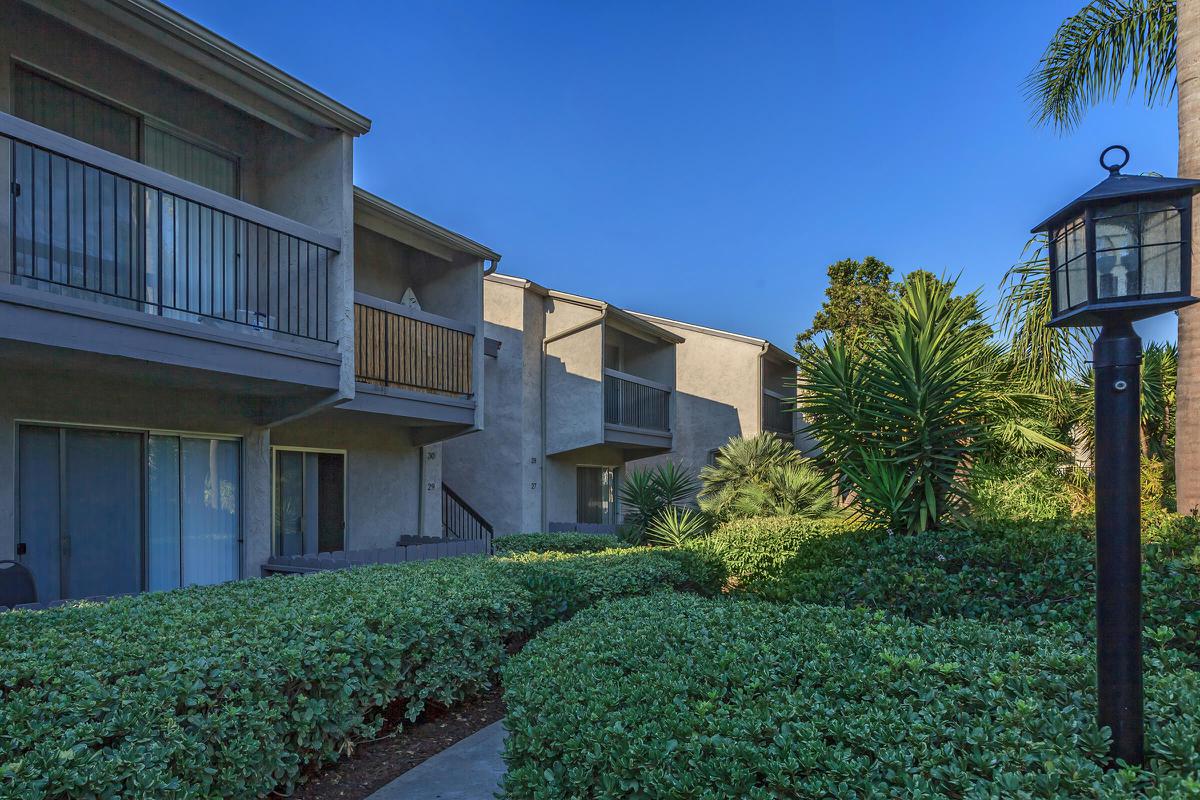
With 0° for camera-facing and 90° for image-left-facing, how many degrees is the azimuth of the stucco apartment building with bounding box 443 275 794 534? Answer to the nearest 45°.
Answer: approximately 315°

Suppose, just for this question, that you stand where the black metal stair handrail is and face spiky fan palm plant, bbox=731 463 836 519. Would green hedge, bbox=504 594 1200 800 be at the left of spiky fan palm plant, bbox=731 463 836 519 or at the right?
right

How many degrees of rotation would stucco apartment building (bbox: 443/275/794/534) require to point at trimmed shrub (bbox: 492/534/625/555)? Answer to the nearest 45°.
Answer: approximately 45° to its right

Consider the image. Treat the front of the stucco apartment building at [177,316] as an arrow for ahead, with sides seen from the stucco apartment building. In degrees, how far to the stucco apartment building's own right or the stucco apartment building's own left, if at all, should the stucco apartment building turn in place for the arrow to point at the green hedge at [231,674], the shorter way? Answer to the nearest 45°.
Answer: approximately 45° to the stucco apartment building's own right

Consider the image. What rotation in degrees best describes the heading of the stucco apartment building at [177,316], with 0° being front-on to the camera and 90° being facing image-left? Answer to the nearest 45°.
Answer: approximately 315°

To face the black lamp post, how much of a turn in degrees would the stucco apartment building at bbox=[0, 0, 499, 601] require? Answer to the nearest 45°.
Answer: approximately 45° to its right
